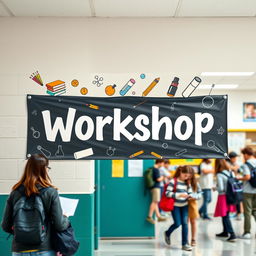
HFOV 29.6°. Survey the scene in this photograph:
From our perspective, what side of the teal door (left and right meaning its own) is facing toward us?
front

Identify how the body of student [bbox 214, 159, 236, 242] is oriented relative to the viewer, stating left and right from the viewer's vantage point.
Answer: facing to the left of the viewer

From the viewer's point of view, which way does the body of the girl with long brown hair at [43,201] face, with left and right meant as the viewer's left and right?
facing away from the viewer and to the right of the viewer

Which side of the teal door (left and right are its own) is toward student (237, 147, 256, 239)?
left

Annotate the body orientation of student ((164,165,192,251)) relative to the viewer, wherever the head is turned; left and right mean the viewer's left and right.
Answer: facing the viewer and to the right of the viewer

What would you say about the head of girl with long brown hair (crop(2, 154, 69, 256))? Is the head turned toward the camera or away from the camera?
away from the camera

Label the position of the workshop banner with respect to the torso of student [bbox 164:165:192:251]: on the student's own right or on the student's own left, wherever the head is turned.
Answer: on the student's own right

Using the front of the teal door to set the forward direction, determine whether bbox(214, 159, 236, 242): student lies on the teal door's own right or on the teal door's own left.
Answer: on the teal door's own left

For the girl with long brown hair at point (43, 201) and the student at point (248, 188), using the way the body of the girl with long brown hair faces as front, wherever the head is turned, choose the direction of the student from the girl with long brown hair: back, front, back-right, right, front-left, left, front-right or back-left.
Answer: front
